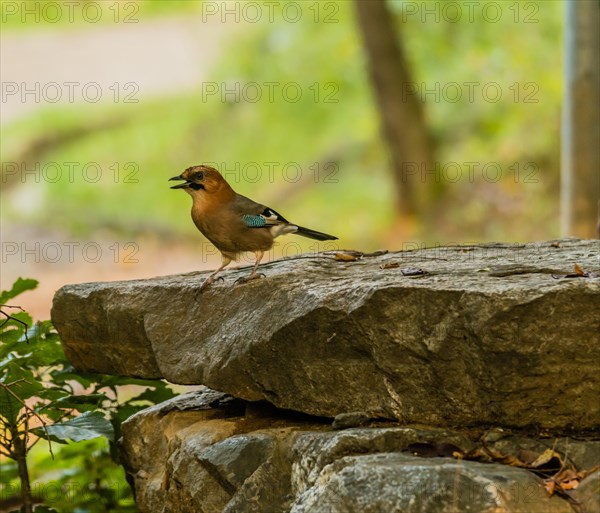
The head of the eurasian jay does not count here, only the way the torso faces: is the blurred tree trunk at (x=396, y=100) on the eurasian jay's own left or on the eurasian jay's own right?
on the eurasian jay's own right

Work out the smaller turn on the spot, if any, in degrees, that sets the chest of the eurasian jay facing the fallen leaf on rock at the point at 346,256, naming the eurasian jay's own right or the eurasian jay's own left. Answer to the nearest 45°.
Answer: approximately 180°

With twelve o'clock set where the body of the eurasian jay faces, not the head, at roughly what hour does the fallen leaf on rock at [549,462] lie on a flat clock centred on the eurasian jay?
The fallen leaf on rock is roughly at 8 o'clock from the eurasian jay.

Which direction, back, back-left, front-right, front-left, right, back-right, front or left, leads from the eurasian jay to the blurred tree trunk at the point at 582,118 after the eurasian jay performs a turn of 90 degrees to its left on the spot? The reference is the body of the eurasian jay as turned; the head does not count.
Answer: back-left

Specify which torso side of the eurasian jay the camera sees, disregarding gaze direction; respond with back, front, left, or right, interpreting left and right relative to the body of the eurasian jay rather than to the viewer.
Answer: left

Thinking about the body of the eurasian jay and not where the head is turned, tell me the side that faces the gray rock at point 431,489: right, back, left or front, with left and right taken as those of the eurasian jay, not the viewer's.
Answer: left
